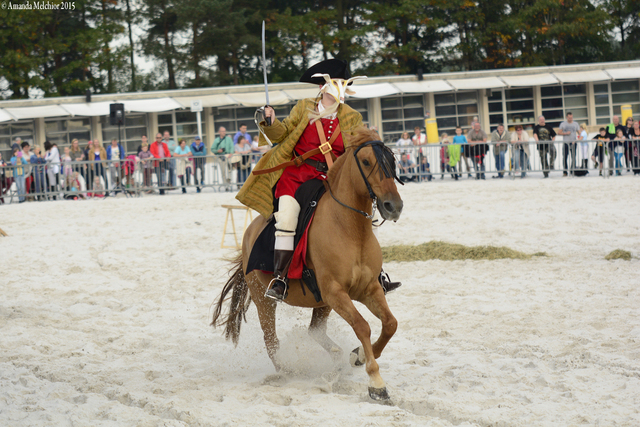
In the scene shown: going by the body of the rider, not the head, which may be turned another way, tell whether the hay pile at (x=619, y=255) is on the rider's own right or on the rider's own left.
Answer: on the rider's own left

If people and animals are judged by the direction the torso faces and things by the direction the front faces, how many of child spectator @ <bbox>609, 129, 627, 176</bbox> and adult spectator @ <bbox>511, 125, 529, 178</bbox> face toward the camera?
2

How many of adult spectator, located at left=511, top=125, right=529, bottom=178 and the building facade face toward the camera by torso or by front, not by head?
2

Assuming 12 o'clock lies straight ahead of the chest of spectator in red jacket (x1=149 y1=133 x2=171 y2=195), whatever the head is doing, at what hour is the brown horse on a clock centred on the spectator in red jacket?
The brown horse is roughly at 12 o'clock from the spectator in red jacket.
